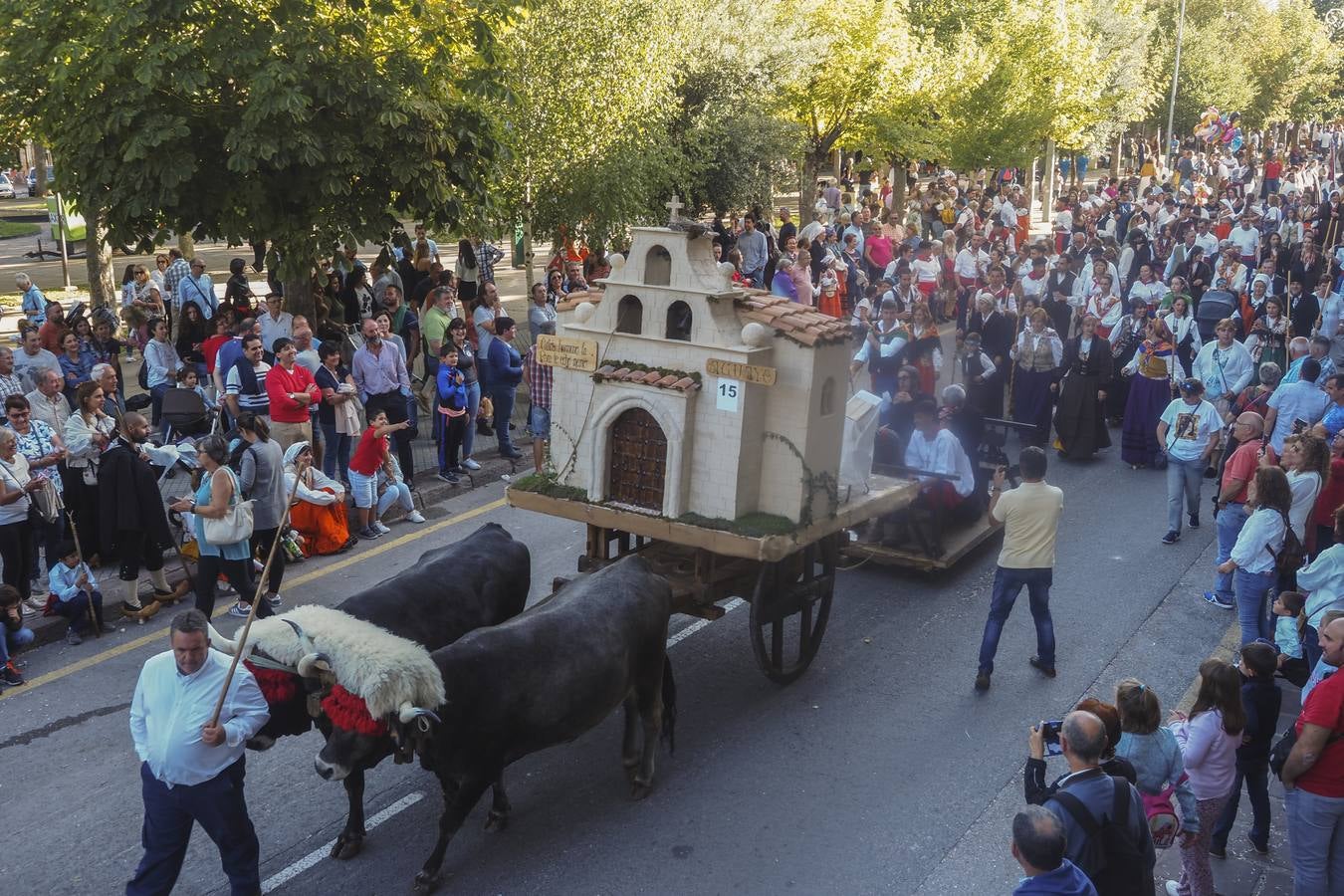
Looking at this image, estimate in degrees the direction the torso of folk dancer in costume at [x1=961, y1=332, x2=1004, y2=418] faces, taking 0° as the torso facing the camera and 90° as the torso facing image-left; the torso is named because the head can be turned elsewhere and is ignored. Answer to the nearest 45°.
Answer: approximately 45°

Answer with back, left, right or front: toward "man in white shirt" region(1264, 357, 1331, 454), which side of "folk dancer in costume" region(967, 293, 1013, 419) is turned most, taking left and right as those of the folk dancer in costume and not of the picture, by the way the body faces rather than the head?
left

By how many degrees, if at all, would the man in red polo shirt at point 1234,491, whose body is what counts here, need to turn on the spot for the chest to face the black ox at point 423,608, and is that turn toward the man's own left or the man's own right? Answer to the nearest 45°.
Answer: approximately 45° to the man's own left

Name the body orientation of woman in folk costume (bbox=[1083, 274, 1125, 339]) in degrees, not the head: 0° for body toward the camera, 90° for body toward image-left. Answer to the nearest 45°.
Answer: approximately 45°

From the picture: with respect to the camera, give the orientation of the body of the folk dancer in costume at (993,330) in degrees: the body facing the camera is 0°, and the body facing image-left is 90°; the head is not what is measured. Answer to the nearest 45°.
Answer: approximately 45°

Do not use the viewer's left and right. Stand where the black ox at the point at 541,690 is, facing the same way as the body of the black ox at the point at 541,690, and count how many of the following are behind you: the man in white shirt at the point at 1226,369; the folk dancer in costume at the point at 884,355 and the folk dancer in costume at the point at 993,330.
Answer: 3

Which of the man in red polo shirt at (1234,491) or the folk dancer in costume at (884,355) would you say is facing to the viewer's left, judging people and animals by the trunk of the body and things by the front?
the man in red polo shirt

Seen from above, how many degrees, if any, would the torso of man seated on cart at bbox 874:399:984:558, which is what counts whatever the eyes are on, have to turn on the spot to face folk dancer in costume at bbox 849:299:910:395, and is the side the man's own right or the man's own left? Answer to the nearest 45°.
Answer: approximately 135° to the man's own right

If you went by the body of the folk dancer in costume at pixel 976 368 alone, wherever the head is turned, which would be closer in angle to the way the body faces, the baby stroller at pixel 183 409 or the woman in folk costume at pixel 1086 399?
the baby stroller
